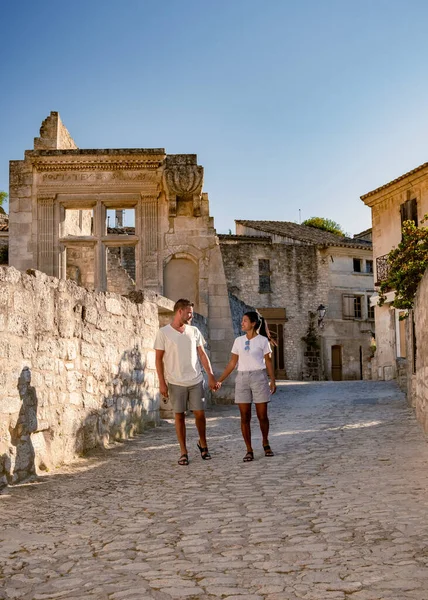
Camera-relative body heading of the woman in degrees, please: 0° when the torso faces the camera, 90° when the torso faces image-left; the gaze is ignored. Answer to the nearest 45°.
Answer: approximately 0°

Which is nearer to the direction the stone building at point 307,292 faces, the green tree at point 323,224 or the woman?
the woman

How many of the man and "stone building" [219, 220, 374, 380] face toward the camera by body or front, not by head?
2

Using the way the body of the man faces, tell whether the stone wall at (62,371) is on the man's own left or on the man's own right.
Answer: on the man's own right

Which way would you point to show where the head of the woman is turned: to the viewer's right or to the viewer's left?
to the viewer's left

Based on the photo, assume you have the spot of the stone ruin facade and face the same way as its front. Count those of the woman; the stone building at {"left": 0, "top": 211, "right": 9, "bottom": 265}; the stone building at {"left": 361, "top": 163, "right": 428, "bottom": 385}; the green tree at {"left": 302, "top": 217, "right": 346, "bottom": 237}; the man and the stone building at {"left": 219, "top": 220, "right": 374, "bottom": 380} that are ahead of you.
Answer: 2

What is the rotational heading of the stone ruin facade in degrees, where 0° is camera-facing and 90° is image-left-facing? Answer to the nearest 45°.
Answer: approximately 0°
